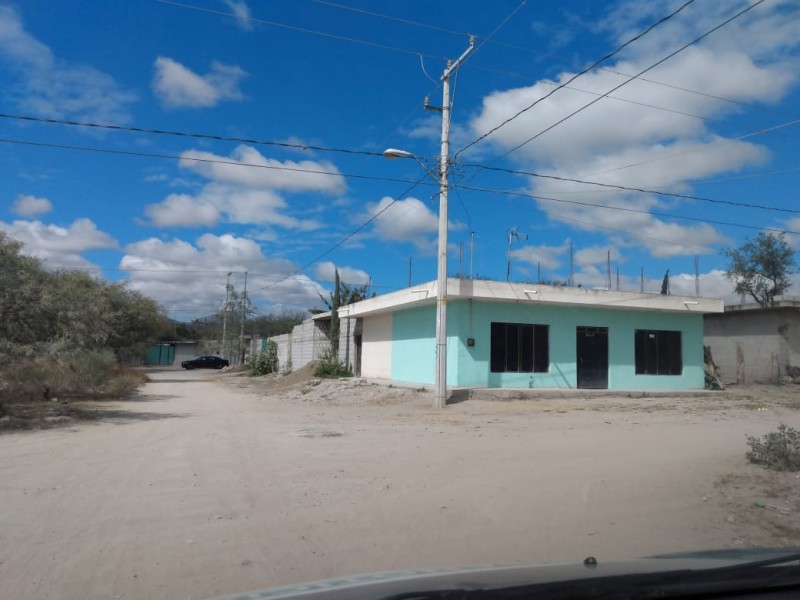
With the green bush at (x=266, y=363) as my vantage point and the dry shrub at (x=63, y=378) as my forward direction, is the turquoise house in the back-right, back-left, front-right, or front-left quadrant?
front-left

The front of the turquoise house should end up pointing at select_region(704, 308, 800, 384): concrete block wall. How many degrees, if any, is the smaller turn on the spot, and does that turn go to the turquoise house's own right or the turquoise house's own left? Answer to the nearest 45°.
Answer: approximately 90° to the turquoise house's own left

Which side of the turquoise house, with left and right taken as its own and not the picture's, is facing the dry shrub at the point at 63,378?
right

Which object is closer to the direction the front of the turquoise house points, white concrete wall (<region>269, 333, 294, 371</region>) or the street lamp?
the street lamp

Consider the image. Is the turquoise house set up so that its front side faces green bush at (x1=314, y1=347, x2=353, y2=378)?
no

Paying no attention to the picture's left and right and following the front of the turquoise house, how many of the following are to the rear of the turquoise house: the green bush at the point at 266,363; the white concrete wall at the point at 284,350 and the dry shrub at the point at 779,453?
2

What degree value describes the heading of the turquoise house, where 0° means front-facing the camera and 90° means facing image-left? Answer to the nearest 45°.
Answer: approximately 315°

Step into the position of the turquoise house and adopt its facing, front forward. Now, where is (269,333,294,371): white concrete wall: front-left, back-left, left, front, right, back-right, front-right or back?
back

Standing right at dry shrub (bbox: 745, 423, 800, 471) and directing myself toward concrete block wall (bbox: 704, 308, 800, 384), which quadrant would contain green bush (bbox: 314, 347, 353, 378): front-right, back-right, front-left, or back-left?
front-left

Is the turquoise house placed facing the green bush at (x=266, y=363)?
no
